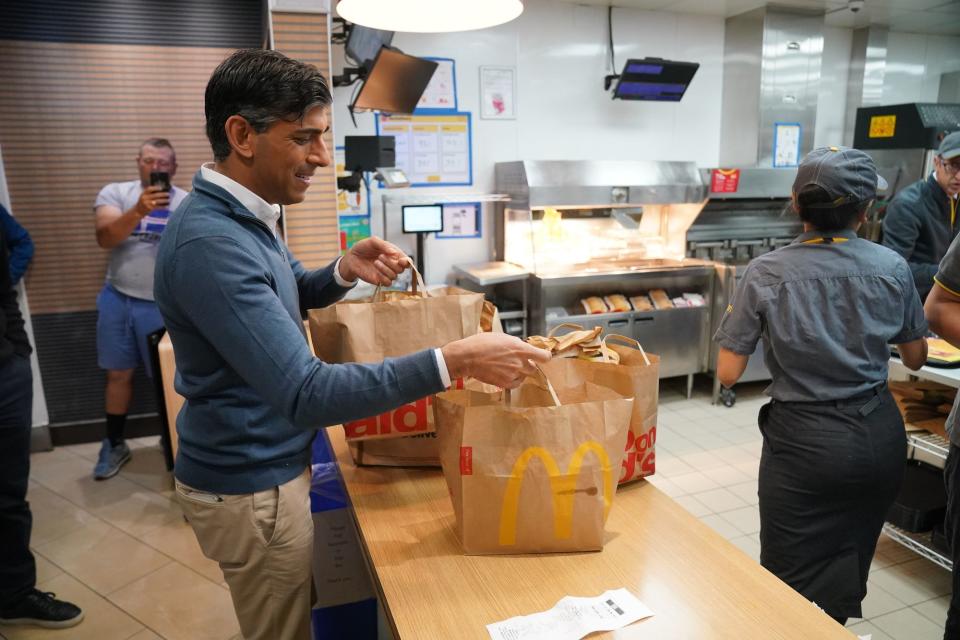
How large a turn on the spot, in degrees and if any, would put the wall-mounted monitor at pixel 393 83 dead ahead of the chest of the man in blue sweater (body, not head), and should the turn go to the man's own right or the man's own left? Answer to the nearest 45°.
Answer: approximately 90° to the man's own left

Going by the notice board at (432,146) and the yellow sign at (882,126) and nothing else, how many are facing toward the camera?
2

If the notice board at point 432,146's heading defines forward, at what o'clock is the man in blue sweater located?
The man in blue sweater is roughly at 12 o'clock from the notice board.

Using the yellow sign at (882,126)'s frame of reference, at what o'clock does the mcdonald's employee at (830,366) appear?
The mcdonald's employee is roughly at 12 o'clock from the yellow sign.

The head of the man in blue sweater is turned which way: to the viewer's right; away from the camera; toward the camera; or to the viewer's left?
to the viewer's right

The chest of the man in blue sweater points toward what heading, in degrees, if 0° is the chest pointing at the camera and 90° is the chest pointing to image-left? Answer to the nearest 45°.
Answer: approximately 270°

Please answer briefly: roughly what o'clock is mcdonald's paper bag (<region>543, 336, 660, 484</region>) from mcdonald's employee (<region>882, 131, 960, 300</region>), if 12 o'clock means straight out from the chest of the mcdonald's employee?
The mcdonald's paper bag is roughly at 2 o'clock from the mcdonald's employee.

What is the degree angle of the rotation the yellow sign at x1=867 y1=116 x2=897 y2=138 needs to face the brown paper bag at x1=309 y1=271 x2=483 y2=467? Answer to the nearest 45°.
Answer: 0° — it already faces it

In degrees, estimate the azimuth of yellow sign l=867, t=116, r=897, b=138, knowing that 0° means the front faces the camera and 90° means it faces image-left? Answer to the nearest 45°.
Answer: approximately 0°
